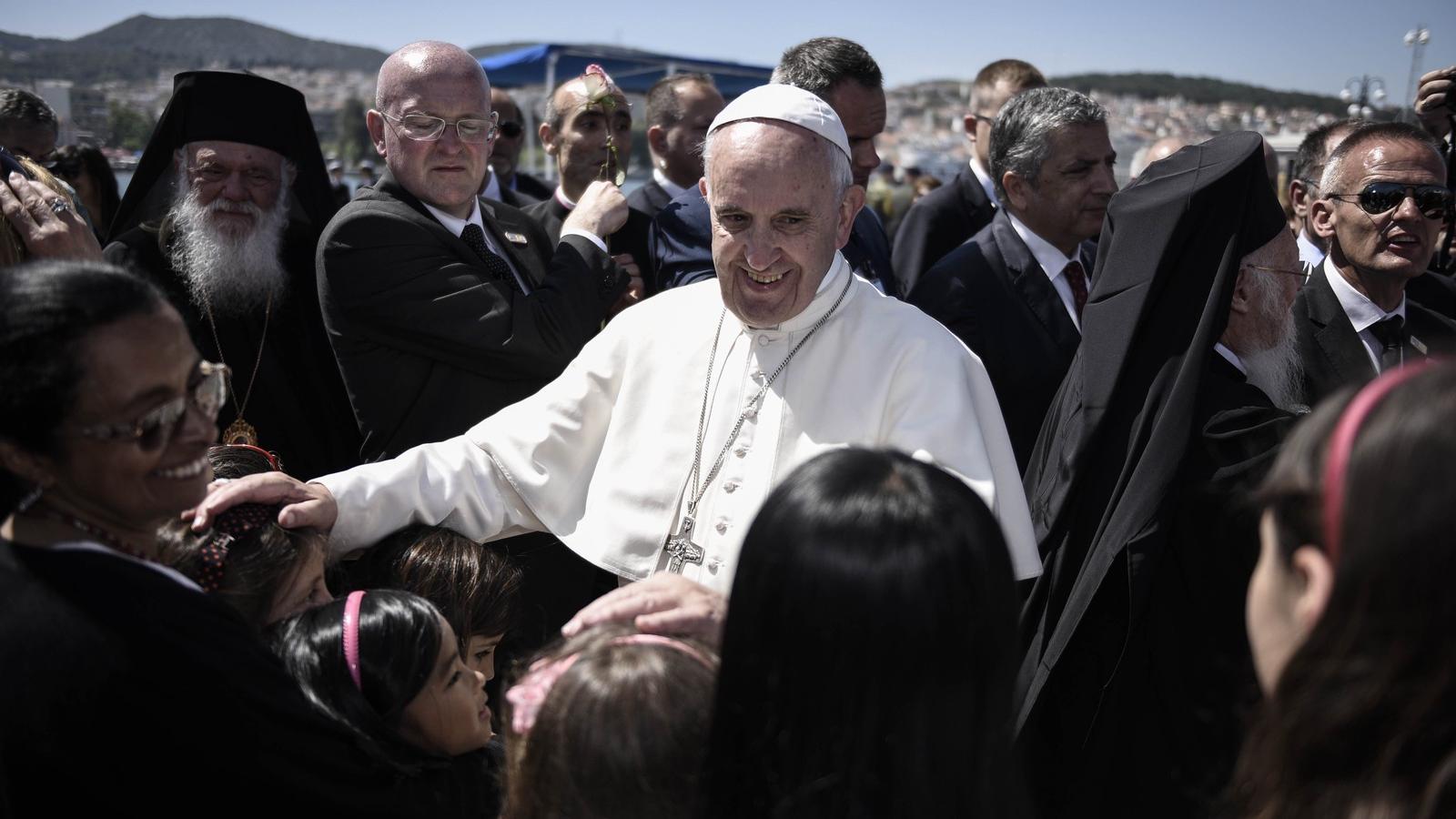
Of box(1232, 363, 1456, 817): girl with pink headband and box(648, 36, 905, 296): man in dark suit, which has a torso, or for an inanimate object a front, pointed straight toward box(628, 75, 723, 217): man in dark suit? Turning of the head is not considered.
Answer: the girl with pink headband

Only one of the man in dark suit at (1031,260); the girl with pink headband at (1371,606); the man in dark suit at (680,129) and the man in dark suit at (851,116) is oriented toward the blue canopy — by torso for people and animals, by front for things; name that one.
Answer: the girl with pink headband

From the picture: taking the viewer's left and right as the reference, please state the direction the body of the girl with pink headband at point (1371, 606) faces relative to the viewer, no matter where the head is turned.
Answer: facing away from the viewer and to the left of the viewer

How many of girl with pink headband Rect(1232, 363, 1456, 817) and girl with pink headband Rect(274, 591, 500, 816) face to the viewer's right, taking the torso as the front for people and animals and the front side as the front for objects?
1

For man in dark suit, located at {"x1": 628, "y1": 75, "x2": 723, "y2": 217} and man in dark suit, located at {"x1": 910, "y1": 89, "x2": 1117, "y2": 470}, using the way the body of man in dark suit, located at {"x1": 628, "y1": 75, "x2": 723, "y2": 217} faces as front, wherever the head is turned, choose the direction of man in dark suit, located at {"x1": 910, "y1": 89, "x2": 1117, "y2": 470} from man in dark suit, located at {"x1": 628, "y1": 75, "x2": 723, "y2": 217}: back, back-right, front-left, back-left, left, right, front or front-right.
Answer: front

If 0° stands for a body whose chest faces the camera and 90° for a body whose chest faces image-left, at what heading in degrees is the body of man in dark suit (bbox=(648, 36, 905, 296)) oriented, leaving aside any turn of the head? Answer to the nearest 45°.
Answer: approximately 315°

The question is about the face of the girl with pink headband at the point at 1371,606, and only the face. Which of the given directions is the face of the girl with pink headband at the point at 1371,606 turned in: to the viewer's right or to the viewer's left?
to the viewer's left

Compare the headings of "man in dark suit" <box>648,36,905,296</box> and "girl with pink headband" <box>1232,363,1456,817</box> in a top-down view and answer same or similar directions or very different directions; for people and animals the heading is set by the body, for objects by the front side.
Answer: very different directions

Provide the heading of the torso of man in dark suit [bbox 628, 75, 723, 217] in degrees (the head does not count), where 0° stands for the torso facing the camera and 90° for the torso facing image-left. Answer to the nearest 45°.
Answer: approximately 315°

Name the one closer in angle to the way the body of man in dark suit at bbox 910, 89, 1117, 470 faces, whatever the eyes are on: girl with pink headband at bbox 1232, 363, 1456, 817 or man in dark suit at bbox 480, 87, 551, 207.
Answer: the girl with pink headband

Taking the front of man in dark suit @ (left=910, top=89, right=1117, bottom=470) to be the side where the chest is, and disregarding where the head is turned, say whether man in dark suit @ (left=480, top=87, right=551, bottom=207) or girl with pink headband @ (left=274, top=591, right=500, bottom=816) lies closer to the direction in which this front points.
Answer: the girl with pink headband

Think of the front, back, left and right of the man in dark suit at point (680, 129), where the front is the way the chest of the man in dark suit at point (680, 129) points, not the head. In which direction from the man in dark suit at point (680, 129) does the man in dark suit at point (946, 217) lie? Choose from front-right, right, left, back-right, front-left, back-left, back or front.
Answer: front-left

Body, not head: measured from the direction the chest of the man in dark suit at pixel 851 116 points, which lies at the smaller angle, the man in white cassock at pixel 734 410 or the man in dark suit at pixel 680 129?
the man in white cassock
